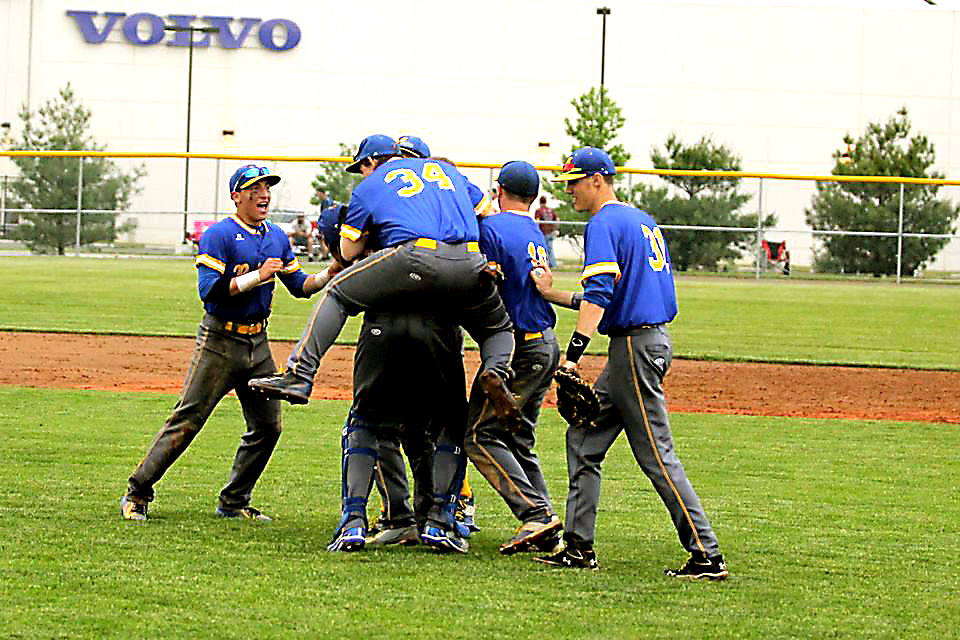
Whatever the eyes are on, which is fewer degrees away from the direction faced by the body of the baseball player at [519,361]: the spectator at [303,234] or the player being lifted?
the spectator

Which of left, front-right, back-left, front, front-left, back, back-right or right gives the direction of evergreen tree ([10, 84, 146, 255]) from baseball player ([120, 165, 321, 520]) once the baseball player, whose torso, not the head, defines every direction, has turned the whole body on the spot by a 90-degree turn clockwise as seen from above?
back-right

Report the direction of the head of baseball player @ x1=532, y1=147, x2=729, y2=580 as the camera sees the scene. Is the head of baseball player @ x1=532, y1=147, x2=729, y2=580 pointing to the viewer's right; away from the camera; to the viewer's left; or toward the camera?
to the viewer's left

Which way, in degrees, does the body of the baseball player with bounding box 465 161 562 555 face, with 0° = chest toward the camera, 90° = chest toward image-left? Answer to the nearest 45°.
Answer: approximately 135°

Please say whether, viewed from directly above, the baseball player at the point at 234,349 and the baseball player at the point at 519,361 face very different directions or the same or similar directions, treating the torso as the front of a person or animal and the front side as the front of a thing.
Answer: very different directions

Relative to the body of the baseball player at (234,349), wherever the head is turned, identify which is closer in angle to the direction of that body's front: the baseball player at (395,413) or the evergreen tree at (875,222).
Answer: the baseball player

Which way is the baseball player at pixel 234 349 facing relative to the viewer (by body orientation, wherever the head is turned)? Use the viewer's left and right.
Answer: facing the viewer and to the right of the viewer

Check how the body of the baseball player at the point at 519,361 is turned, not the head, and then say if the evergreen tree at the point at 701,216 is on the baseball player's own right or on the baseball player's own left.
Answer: on the baseball player's own right

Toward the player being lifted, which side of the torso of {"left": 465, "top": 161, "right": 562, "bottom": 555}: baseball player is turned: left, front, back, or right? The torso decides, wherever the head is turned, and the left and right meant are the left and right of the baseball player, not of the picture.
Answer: left

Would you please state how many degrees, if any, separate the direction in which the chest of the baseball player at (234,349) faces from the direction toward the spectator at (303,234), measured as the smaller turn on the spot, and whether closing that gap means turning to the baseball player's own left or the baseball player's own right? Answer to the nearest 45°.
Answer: approximately 135° to the baseball player's own left

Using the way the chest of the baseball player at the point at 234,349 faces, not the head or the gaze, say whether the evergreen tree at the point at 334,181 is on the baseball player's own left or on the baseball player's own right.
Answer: on the baseball player's own left

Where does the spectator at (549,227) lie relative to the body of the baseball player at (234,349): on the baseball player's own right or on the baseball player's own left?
on the baseball player's own left

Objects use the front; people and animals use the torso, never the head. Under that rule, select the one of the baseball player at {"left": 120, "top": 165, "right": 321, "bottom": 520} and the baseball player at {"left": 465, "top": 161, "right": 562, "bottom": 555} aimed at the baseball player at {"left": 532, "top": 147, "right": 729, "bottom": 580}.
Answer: the baseball player at {"left": 120, "top": 165, "right": 321, "bottom": 520}

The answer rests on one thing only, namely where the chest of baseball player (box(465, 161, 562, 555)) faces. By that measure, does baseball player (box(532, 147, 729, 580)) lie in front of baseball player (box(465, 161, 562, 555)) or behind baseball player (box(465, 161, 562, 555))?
behind

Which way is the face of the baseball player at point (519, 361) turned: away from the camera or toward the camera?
away from the camera
